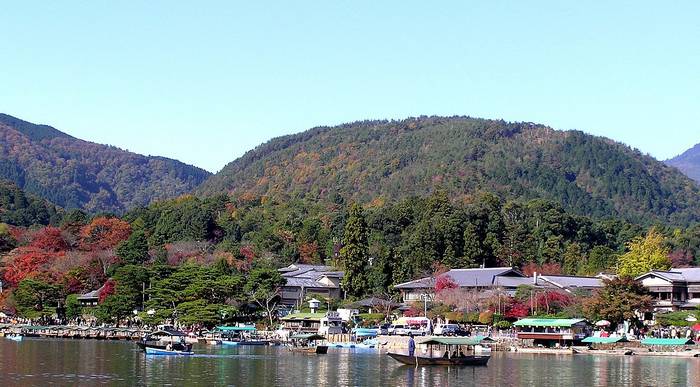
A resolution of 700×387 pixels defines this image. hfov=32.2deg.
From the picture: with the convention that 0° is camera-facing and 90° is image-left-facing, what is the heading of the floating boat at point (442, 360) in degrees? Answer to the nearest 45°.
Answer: approximately 90°
